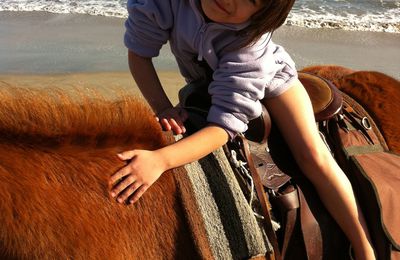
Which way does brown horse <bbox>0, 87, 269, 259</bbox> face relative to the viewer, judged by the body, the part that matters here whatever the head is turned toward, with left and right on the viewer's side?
facing to the left of the viewer

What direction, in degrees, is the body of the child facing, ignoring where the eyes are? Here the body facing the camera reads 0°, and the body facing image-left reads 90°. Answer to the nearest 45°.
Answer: approximately 45°
